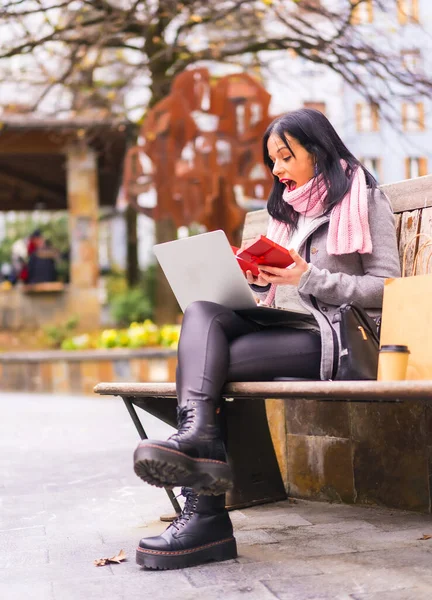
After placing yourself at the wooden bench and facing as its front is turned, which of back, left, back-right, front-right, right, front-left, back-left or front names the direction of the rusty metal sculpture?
back-right

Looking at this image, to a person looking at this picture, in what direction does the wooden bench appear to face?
facing the viewer and to the left of the viewer

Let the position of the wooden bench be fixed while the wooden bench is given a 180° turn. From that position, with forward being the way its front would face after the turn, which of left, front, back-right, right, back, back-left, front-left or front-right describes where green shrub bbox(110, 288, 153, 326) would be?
front-left

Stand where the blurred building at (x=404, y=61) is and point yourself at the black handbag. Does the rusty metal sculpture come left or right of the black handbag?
right

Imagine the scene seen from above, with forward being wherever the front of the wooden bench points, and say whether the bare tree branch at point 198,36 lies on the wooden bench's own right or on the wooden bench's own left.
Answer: on the wooden bench's own right

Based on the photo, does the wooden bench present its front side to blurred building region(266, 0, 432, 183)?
no

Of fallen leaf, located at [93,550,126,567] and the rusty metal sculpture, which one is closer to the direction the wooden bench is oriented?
the fallen leaf

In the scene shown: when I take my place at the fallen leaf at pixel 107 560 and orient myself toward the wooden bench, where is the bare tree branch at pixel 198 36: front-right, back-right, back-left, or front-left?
front-left
